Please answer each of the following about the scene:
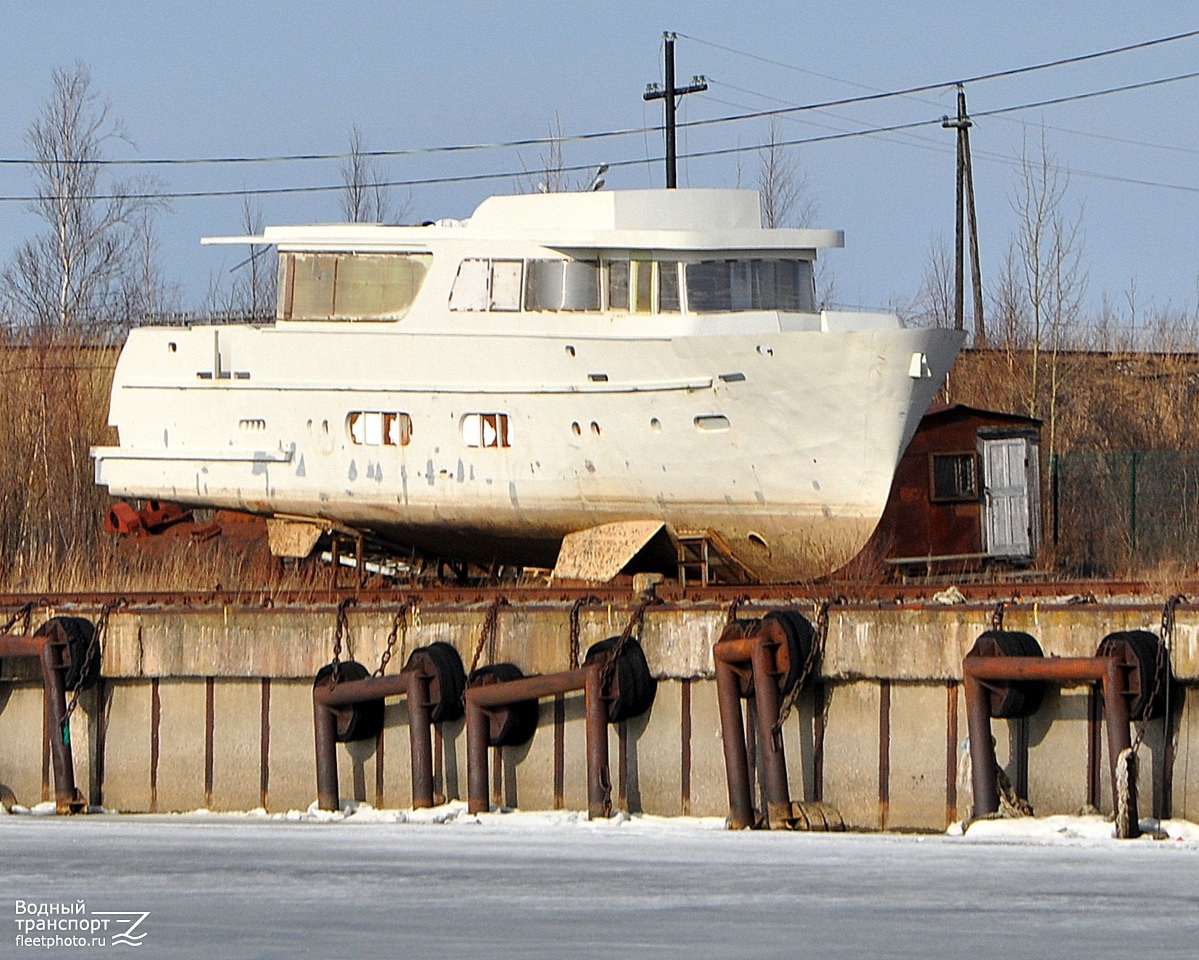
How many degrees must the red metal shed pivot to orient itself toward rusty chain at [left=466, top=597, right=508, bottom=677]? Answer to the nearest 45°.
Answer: approximately 45° to its right

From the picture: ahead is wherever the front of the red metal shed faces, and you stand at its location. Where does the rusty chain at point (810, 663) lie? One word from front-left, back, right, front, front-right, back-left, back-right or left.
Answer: front

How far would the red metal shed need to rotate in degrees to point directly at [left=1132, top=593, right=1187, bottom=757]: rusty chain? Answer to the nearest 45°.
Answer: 0° — it already faces it

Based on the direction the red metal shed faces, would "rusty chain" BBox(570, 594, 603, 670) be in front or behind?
in front

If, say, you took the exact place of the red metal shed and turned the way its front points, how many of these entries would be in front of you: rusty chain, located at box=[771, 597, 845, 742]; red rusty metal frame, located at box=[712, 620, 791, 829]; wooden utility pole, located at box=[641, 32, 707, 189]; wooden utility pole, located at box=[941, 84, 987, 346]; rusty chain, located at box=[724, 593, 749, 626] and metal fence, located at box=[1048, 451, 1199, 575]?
3

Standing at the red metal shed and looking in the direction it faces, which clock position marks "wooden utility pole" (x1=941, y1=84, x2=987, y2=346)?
The wooden utility pole is roughly at 6 o'clock from the red metal shed.

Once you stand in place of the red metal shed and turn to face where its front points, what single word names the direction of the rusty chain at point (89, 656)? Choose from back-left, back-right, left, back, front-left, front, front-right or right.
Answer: front-right

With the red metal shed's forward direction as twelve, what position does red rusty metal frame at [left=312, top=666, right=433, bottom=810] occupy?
The red rusty metal frame is roughly at 1 o'clock from the red metal shed.

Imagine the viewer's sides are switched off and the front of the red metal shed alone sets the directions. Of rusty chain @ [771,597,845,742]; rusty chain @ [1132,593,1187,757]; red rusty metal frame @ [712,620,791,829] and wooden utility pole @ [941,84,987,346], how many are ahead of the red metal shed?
3

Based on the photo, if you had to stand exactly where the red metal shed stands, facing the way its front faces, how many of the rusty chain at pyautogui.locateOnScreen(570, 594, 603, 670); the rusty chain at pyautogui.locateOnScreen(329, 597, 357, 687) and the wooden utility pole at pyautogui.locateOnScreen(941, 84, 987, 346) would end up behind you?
1

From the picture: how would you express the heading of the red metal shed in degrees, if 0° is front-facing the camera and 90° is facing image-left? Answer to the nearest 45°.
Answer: approximately 0°

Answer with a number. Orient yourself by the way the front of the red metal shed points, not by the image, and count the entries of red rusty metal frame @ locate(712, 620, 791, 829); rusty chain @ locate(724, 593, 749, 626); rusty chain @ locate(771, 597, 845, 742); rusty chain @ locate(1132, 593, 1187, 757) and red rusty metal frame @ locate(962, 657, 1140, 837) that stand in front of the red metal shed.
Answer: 5

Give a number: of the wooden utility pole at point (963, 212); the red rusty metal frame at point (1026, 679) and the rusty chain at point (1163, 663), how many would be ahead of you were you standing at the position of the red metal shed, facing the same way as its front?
2

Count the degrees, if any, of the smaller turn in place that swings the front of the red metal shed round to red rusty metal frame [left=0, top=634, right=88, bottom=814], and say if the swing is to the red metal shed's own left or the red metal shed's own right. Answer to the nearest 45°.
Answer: approximately 45° to the red metal shed's own right

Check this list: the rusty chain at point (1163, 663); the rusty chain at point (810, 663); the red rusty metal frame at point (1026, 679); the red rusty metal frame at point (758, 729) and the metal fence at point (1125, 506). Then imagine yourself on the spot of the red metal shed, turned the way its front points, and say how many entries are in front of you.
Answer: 4

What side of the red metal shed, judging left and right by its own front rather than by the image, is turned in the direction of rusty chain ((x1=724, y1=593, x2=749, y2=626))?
front

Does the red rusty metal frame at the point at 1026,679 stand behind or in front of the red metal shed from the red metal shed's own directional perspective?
in front

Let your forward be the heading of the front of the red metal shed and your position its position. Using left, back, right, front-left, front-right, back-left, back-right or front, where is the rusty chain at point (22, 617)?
front-right

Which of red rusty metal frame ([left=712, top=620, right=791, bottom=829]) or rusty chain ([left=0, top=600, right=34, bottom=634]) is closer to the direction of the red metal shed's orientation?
the red rusty metal frame
